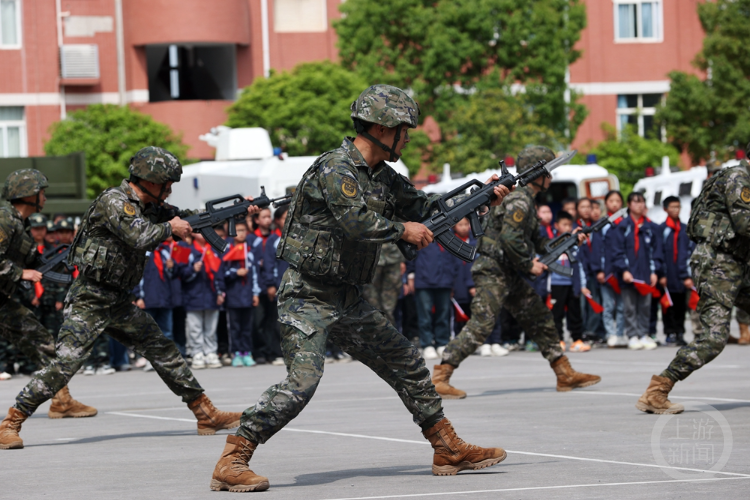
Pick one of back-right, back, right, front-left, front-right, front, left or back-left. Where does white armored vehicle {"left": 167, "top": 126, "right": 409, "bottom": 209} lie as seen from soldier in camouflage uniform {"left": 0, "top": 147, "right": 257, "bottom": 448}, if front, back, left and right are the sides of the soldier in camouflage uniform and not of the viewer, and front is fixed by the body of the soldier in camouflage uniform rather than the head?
left

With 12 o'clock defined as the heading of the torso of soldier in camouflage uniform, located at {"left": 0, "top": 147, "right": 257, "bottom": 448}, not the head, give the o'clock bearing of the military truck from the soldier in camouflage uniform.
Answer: The military truck is roughly at 9 o'clock from the soldier in camouflage uniform.

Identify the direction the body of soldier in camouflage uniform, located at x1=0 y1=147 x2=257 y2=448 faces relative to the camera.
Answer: to the viewer's right

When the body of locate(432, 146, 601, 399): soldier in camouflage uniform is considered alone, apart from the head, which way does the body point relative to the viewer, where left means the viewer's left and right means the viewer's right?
facing to the right of the viewer

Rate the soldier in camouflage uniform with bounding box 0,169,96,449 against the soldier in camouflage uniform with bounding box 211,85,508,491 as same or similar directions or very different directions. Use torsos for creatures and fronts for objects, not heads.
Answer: same or similar directions

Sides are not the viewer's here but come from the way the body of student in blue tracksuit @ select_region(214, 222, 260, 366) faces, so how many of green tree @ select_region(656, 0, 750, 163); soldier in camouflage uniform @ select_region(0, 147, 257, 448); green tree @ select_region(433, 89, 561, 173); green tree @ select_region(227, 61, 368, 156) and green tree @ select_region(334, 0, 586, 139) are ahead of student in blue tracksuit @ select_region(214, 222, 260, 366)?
1

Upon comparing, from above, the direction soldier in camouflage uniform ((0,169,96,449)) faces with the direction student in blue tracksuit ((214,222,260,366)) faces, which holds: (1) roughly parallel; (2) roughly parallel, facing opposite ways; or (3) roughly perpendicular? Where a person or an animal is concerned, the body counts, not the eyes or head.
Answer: roughly perpendicular

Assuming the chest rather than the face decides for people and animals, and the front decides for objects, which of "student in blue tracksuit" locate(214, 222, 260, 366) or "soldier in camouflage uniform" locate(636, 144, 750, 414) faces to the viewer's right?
the soldier in camouflage uniform

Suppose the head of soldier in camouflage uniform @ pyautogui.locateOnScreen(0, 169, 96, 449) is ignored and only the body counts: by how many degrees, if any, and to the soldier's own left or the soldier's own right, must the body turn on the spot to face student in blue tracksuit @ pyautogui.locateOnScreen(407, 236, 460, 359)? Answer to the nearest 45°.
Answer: approximately 45° to the soldier's own left

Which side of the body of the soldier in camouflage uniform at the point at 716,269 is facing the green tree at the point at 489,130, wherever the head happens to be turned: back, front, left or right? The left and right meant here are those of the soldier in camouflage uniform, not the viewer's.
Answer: left

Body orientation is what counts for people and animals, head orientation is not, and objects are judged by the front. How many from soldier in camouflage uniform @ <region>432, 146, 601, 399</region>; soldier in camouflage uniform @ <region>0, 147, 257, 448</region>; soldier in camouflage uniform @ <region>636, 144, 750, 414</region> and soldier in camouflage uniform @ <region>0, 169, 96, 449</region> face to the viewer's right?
4

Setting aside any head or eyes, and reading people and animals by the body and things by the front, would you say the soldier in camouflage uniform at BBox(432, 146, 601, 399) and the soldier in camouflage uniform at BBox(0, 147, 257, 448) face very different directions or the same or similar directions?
same or similar directions

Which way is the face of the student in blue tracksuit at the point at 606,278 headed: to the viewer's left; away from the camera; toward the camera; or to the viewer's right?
toward the camera

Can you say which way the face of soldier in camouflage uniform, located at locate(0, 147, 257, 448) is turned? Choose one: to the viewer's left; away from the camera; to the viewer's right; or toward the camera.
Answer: to the viewer's right

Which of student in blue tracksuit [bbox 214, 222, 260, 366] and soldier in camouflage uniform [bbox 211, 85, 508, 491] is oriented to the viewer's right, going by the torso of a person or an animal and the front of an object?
the soldier in camouflage uniform

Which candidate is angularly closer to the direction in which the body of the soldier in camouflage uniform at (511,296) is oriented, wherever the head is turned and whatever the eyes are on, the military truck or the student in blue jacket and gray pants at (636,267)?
the student in blue jacket and gray pants

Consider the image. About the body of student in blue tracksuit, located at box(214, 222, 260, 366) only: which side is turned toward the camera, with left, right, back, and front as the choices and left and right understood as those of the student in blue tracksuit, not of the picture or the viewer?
front
